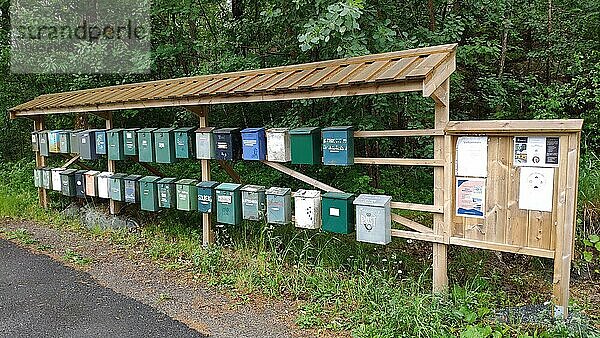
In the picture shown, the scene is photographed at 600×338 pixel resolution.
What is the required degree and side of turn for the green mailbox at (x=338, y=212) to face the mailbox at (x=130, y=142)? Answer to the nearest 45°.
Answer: approximately 90° to its right

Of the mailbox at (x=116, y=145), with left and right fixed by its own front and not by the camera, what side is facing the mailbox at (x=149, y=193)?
left

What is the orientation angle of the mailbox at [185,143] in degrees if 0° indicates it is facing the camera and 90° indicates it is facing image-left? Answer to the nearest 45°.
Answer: approximately 45°

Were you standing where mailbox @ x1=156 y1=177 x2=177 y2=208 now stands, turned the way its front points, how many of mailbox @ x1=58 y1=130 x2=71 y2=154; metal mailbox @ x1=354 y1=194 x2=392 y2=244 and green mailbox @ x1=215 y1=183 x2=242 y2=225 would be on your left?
2

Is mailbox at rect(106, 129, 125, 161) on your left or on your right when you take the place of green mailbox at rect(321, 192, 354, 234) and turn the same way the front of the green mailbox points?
on your right

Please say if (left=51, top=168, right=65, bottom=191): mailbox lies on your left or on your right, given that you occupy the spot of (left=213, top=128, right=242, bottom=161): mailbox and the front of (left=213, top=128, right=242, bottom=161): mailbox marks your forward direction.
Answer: on your right

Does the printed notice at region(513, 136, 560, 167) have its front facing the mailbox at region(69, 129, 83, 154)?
no

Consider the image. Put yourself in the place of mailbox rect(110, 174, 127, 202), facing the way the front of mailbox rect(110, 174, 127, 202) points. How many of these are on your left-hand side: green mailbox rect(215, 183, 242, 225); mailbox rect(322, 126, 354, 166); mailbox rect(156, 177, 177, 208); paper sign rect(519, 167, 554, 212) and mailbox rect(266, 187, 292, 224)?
5

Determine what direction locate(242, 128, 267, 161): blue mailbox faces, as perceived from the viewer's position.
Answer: facing the viewer and to the left of the viewer

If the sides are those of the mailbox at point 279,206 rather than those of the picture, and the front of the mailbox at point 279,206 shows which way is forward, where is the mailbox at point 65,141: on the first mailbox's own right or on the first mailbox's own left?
on the first mailbox's own right

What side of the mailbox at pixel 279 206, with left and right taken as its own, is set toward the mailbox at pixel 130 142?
right

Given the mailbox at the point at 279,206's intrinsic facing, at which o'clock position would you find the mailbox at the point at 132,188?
the mailbox at the point at 132,188 is roughly at 3 o'clock from the mailbox at the point at 279,206.

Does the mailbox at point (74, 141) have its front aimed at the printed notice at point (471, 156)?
no

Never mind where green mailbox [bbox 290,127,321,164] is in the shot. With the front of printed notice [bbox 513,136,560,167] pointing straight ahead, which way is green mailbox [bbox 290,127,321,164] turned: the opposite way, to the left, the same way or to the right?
the same way

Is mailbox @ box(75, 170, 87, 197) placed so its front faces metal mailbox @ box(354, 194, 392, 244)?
no

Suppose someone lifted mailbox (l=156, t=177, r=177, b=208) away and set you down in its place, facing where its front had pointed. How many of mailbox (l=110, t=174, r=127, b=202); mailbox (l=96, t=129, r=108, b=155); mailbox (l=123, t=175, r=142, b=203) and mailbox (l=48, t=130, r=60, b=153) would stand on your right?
4

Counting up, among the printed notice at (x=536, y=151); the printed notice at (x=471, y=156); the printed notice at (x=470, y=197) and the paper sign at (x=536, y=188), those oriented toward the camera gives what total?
4

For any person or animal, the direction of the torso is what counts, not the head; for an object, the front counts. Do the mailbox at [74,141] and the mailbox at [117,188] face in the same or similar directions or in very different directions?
same or similar directions

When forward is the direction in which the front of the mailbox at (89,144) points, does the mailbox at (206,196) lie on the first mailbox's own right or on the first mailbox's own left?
on the first mailbox's own left

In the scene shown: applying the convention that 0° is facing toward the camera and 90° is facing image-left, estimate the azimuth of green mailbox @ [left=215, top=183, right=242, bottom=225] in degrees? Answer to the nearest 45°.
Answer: approximately 45°

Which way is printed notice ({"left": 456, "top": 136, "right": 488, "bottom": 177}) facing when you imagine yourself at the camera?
facing the viewer

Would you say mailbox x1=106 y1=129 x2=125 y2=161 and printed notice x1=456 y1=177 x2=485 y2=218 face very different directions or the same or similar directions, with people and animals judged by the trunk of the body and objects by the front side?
same or similar directions

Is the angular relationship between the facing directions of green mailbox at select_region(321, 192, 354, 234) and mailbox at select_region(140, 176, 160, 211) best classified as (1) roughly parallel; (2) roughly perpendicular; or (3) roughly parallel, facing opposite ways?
roughly parallel
